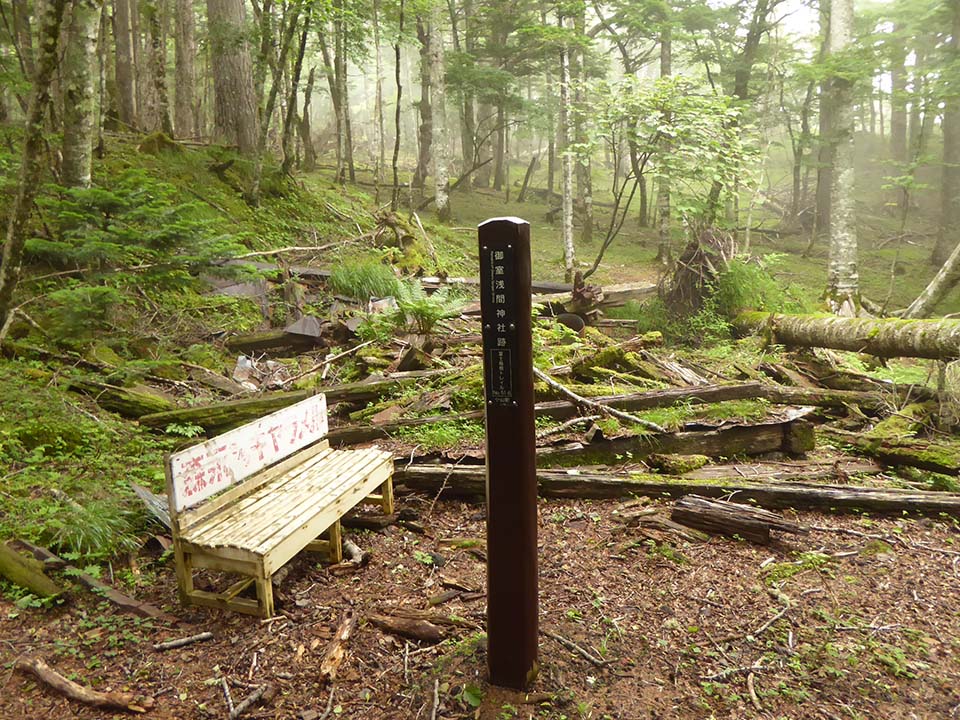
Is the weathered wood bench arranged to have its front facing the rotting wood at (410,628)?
yes

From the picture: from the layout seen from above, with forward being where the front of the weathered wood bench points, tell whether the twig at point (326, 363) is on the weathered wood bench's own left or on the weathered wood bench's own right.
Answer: on the weathered wood bench's own left

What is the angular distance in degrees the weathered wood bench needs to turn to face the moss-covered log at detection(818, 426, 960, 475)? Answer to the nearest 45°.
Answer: approximately 45° to its left

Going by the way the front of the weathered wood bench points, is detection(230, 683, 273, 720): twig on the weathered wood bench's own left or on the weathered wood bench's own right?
on the weathered wood bench's own right

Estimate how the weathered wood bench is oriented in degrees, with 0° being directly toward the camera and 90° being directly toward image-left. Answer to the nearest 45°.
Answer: approximately 315°

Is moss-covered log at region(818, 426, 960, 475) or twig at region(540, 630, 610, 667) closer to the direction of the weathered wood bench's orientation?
the twig

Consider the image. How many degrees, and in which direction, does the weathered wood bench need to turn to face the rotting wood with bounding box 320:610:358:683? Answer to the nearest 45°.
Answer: approximately 45° to its right

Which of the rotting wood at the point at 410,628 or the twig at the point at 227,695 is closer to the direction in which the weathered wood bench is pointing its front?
the rotting wood

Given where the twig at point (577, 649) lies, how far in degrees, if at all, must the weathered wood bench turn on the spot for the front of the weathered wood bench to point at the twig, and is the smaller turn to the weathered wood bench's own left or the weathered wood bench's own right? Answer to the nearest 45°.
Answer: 0° — it already faces it
